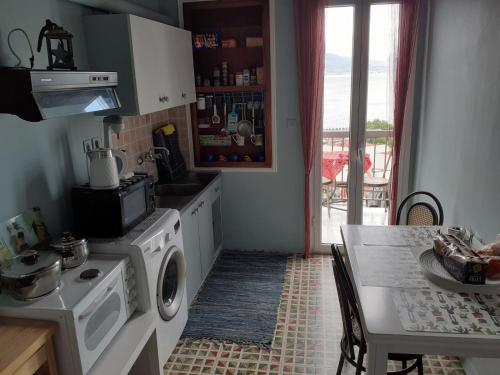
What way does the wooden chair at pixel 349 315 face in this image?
to the viewer's right

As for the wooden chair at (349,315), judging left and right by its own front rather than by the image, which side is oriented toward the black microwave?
back

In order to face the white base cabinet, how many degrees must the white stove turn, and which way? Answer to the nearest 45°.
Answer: approximately 90° to its left

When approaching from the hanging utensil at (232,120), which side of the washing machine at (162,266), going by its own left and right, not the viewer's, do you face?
left

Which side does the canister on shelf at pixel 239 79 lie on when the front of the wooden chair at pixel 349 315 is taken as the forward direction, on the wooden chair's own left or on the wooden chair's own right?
on the wooden chair's own left

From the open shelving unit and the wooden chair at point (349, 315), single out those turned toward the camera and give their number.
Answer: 1

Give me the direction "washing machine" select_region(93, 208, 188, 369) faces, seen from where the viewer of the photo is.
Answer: facing the viewer and to the right of the viewer

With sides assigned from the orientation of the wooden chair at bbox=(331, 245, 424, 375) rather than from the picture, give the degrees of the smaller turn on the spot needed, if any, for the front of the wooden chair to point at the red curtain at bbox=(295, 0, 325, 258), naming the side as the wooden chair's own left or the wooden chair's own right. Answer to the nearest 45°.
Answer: approximately 90° to the wooden chair's own left

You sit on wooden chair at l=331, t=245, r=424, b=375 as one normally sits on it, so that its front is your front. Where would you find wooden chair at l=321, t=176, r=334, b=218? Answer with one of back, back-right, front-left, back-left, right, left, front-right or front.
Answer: left

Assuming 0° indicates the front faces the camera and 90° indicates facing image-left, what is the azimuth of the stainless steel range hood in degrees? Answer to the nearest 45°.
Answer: approximately 315°

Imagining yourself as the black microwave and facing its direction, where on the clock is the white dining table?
The white dining table is roughly at 12 o'clock from the black microwave.

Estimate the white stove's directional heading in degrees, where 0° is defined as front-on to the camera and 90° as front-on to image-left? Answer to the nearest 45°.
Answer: approximately 315°

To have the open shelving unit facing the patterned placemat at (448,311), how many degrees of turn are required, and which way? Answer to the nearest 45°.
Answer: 0° — it already faces it

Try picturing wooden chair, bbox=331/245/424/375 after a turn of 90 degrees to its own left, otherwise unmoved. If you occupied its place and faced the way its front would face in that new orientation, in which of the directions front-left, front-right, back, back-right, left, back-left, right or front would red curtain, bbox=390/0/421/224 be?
front

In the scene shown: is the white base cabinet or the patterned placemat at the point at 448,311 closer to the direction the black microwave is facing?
the patterned placemat
